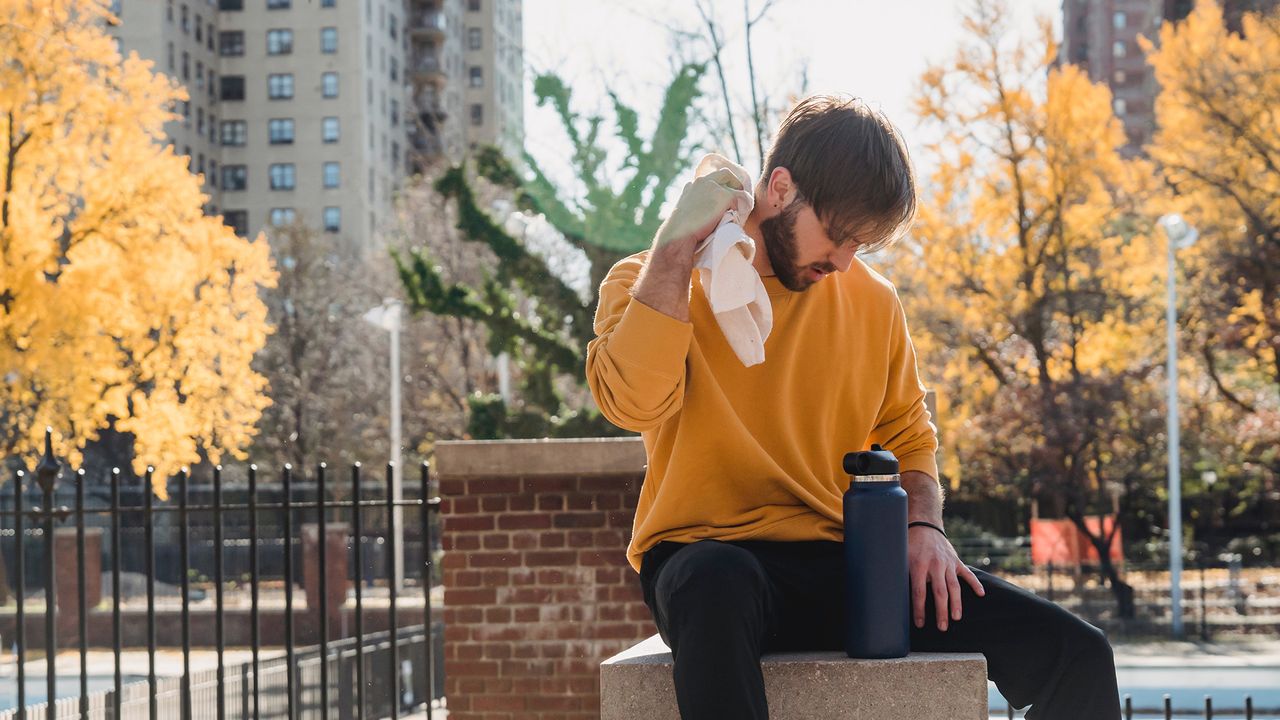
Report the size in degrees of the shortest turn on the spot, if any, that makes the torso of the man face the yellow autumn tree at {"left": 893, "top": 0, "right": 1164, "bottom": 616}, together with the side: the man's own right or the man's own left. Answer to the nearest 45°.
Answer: approximately 135° to the man's own left

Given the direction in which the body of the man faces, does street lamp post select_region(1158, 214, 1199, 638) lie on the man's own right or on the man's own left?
on the man's own left

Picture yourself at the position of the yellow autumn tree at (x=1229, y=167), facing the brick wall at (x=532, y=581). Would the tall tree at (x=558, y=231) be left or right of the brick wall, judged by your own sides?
right

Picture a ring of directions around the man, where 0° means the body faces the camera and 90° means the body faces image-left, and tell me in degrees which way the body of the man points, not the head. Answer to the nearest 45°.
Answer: approximately 315°

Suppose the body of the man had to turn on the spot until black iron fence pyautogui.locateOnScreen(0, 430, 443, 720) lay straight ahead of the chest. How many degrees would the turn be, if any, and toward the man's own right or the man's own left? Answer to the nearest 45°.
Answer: approximately 180°

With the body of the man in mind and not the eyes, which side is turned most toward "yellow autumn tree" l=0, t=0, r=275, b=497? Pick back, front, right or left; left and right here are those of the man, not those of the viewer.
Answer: back

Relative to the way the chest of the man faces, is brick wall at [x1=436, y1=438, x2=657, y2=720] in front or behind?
behind

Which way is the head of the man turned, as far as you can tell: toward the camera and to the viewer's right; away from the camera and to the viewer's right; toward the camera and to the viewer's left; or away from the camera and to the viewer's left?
toward the camera and to the viewer's right

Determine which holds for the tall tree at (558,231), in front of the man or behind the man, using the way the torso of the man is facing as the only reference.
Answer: behind
